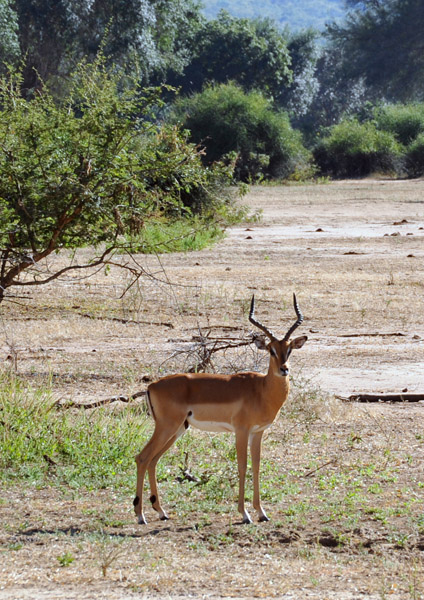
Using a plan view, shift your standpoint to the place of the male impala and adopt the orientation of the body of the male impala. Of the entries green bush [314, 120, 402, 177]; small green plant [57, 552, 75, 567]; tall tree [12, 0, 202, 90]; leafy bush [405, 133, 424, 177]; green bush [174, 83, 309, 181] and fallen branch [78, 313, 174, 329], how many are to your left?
5

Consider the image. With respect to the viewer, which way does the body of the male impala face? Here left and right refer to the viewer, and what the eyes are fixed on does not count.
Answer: facing to the right of the viewer

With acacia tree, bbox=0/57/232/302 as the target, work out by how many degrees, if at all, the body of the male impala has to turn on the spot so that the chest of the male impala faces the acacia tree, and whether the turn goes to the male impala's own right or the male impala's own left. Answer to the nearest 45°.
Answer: approximately 90° to the male impala's own left

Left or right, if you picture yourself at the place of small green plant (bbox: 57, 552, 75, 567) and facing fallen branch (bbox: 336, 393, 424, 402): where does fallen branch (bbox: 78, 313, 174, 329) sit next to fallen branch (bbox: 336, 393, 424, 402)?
left

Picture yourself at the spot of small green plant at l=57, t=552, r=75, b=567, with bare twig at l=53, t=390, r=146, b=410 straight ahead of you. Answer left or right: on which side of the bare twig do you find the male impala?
right

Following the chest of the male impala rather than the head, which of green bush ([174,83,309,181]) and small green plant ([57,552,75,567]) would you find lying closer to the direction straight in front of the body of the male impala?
the green bush

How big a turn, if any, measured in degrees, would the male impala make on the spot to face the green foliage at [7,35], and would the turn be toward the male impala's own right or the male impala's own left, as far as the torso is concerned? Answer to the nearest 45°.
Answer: approximately 90° to the male impala's own left

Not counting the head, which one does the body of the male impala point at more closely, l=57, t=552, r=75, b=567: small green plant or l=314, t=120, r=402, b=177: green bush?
the green bush

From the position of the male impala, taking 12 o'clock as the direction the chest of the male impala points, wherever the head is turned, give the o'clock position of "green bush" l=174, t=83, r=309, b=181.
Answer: The green bush is roughly at 9 o'clock from the male impala.

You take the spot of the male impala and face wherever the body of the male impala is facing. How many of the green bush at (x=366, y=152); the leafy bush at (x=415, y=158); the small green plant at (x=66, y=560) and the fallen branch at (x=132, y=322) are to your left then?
3

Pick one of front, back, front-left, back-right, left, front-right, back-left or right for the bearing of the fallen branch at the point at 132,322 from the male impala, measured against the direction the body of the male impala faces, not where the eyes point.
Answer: left

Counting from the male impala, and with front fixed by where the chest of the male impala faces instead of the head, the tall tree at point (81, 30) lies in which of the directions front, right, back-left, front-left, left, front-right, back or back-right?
left

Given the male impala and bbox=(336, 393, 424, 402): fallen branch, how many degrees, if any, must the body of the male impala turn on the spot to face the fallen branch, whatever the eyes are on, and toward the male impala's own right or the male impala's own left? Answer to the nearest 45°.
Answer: approximately 45° to the male impala's own left
